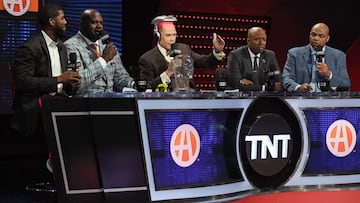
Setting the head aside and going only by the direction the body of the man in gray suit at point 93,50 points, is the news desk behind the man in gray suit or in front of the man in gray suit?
in front

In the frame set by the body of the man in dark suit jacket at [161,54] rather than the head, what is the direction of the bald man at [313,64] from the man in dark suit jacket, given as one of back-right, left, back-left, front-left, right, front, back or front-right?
front-left

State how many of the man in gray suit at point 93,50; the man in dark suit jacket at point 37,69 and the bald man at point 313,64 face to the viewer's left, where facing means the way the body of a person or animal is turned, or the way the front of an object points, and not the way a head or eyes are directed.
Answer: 0

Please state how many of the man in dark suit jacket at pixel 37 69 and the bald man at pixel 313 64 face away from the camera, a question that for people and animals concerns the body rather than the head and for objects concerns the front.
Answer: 0

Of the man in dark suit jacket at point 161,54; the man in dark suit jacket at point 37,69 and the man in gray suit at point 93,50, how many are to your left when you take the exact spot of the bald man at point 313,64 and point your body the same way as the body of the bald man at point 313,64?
0

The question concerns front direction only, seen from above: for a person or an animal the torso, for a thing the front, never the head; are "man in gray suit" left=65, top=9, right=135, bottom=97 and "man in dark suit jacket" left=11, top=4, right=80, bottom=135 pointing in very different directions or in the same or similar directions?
same or similar directions

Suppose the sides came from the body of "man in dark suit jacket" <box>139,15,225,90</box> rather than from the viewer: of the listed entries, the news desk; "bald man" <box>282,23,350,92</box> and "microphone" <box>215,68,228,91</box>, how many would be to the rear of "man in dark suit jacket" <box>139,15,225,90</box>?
0

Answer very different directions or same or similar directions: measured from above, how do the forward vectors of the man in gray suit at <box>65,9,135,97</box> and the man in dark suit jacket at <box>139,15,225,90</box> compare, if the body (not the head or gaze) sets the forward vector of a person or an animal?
same or similar directions

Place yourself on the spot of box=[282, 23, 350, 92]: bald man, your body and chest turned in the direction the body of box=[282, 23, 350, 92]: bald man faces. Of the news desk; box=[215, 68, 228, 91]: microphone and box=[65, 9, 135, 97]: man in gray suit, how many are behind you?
0

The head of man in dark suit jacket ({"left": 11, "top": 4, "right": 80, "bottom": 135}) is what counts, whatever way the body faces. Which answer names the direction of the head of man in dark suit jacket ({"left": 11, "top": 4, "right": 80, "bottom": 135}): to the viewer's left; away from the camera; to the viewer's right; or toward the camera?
to the viewer's right

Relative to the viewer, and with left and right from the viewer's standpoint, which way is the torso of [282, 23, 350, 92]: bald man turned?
facing the viewer

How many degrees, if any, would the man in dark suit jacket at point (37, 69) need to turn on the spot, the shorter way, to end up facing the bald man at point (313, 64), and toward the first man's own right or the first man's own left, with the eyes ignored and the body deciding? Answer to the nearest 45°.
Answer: approximately 45° to the first man's own left

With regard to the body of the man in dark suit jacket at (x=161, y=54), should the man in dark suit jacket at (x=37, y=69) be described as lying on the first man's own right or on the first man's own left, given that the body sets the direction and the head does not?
on the first man's own right

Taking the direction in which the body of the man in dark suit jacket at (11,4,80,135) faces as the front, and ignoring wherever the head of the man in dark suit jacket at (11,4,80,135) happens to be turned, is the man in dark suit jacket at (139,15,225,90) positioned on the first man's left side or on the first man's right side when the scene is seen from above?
on the first man's left side

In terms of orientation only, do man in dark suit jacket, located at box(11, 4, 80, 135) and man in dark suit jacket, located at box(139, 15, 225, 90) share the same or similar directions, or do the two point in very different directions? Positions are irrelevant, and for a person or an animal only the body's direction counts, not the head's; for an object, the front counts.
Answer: same or similar directions

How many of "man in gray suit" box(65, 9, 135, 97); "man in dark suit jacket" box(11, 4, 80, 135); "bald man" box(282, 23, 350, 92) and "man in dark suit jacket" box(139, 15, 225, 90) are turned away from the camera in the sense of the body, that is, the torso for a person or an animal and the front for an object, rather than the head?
0

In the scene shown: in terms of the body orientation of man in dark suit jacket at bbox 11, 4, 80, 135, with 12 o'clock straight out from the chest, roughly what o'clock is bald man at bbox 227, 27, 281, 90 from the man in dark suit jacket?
The bald man is roughly at 10 o'clock from the man in dark suit jacket.

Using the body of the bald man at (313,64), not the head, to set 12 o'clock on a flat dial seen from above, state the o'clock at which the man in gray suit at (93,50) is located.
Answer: The man in gray suit is roughly at 2 o'clock from the bald man.
